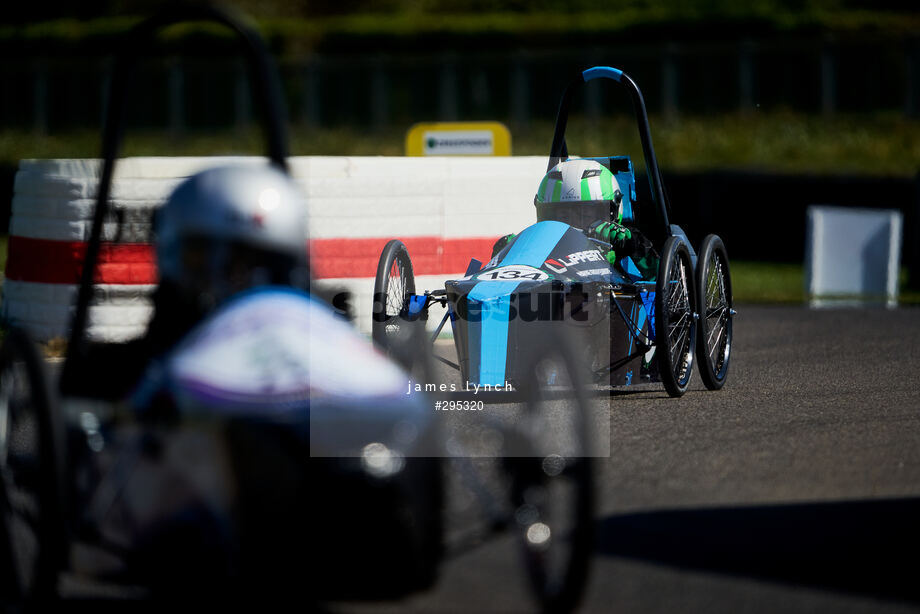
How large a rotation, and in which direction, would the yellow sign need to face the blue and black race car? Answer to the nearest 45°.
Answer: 0° — it already faces it

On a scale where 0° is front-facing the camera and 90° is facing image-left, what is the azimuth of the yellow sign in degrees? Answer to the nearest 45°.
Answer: approximately 0°
